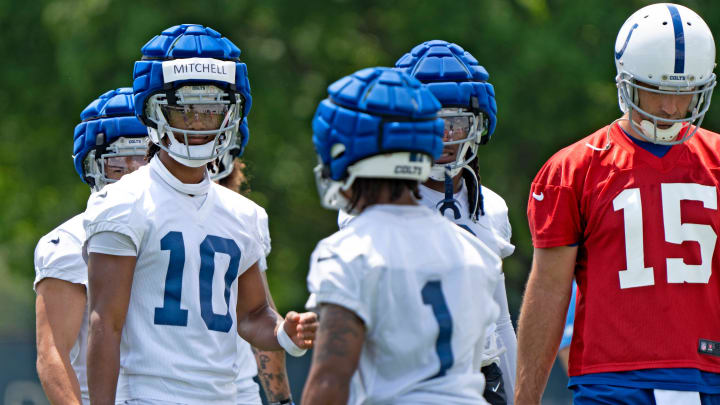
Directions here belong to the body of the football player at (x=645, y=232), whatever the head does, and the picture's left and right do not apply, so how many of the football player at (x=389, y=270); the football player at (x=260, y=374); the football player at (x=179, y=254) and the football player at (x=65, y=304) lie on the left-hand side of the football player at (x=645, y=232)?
0

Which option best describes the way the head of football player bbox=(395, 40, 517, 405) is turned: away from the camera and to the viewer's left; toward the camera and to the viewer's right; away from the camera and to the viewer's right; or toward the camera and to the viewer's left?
toward the camera and to the viewer's left

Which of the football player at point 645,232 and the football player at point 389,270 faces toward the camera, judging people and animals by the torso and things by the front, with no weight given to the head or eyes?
the football player at point 645,232

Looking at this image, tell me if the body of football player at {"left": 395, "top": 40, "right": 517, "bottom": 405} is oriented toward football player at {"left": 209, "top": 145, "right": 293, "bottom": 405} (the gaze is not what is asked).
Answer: no

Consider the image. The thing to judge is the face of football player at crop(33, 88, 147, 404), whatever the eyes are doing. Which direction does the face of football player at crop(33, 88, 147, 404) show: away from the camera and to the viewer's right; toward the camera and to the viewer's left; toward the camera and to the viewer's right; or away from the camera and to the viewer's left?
toward the camera and to the viewer's right

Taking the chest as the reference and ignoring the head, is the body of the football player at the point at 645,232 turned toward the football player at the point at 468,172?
no

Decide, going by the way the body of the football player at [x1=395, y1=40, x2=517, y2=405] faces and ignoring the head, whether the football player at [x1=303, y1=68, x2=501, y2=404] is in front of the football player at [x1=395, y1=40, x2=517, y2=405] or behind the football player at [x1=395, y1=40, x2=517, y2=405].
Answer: in front

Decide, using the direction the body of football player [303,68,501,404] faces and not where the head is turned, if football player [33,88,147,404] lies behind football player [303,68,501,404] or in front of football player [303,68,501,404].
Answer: in front

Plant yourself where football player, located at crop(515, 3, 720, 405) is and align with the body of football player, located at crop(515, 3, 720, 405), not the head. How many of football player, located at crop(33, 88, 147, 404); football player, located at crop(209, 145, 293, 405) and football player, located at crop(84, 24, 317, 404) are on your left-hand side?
0

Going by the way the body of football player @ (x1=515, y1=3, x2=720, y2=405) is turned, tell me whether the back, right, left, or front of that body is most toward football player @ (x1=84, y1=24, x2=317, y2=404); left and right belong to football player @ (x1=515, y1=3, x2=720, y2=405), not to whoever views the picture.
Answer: right

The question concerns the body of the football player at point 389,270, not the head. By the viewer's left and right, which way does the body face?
facing away from the viewer and to the left of the viewer

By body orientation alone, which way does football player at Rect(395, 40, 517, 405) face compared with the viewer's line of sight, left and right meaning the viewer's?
facing the viewer and to the left of the viewer

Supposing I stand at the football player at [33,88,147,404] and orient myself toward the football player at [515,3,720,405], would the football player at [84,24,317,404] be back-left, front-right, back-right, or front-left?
front-right

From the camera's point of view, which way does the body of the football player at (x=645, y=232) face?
toward the camera
